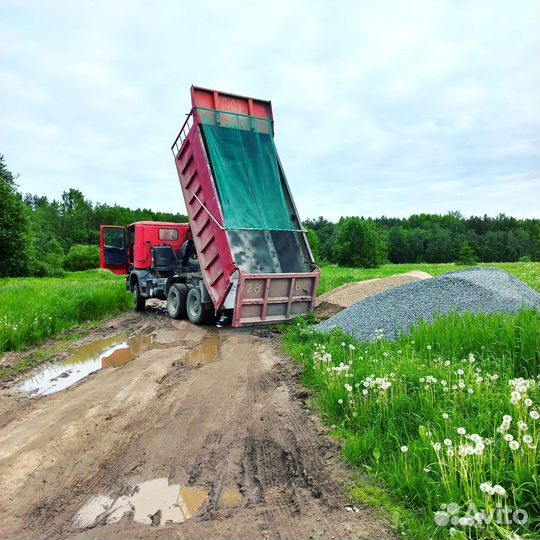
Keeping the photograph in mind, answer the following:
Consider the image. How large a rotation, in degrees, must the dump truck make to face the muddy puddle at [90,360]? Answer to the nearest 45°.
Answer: approximately 90° to its left

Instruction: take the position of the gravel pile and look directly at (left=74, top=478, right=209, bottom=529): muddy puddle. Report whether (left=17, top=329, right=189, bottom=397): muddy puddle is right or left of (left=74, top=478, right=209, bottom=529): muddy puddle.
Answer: right

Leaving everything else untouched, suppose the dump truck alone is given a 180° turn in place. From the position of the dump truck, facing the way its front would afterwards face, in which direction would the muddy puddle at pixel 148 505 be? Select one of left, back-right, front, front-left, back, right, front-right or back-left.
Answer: front-right

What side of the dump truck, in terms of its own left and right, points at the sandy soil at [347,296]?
right

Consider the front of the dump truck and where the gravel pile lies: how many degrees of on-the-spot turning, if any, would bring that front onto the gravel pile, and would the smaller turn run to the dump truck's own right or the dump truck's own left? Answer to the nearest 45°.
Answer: approximately 180°

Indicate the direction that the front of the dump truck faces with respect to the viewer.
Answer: facing away from the viewer and to the left of the viewer

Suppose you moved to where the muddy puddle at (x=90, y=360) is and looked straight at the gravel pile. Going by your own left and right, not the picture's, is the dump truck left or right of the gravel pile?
left
